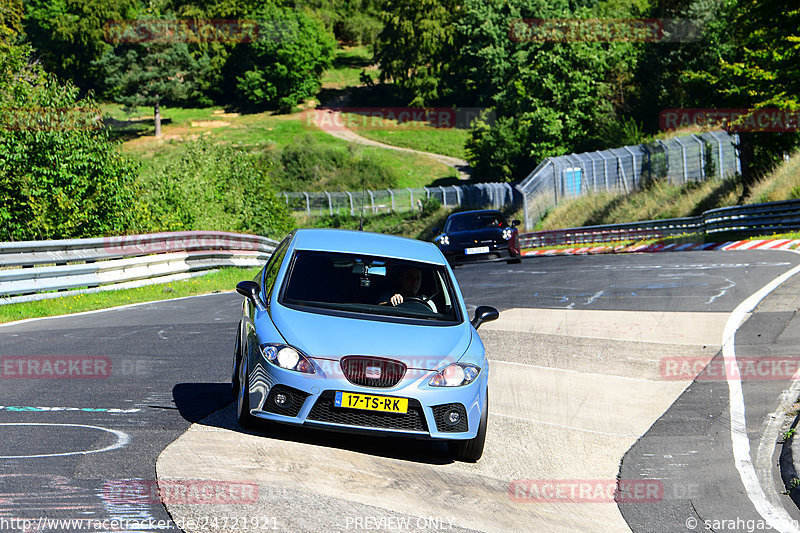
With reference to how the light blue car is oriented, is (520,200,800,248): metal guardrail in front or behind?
behind

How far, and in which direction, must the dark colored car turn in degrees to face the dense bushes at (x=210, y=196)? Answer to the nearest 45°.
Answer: approximately 135° to its right

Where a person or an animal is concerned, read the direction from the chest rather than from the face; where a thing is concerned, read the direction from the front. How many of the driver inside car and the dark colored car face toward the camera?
2

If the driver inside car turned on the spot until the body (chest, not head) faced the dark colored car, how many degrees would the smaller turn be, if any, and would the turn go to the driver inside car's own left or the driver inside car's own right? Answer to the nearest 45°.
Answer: approximately 180°

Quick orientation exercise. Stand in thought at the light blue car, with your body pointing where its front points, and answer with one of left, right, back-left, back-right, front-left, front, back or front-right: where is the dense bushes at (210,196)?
back

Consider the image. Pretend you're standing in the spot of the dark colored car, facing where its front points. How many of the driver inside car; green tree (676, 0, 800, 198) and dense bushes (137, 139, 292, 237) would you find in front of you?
1

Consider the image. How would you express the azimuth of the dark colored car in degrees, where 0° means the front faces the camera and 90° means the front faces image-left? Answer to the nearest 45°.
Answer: approximately 0°

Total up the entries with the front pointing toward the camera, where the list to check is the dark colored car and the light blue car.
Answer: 2

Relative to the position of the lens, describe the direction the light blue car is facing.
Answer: facing the viewer

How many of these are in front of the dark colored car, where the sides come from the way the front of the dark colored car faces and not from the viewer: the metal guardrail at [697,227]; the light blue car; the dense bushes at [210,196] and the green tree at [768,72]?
1

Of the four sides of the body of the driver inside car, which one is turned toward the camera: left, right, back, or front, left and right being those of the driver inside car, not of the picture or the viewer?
front

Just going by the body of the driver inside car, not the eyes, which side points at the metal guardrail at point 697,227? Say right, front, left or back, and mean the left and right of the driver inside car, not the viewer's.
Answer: back
